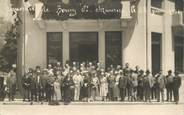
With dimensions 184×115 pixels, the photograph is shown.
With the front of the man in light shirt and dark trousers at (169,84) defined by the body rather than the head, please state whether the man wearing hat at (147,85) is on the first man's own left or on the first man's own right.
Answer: on the first man's own right

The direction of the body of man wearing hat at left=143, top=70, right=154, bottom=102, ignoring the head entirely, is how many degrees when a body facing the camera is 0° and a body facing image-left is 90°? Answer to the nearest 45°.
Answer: approximately 0°

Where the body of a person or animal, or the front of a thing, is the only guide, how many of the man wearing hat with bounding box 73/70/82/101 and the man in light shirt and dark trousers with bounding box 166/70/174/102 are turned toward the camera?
2
